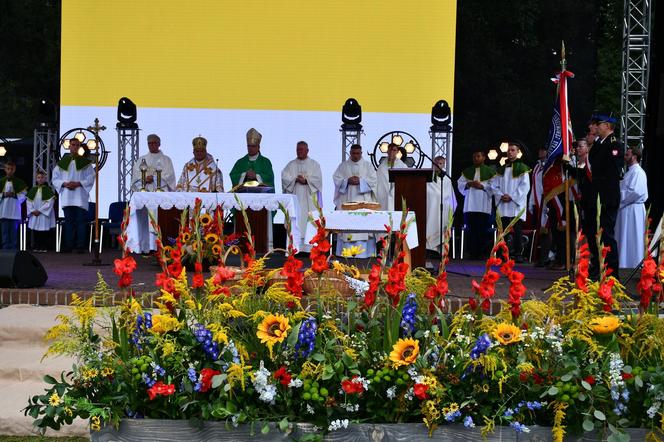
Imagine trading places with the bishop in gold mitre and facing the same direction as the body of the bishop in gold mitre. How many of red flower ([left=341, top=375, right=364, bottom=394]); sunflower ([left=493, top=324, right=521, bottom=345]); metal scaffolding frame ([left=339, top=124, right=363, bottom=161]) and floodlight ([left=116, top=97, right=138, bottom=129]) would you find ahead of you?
2

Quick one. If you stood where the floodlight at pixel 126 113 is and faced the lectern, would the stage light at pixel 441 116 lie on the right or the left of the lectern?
left

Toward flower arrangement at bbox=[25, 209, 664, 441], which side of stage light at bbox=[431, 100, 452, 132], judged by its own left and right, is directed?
front

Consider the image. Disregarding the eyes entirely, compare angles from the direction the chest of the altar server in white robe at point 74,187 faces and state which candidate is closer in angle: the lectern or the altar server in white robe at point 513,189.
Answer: the lectern

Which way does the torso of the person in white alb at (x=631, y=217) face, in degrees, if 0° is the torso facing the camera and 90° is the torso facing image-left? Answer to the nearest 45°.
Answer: approximately 90°

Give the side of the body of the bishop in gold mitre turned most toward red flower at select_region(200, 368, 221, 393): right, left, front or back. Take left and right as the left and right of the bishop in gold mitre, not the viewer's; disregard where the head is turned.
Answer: front
